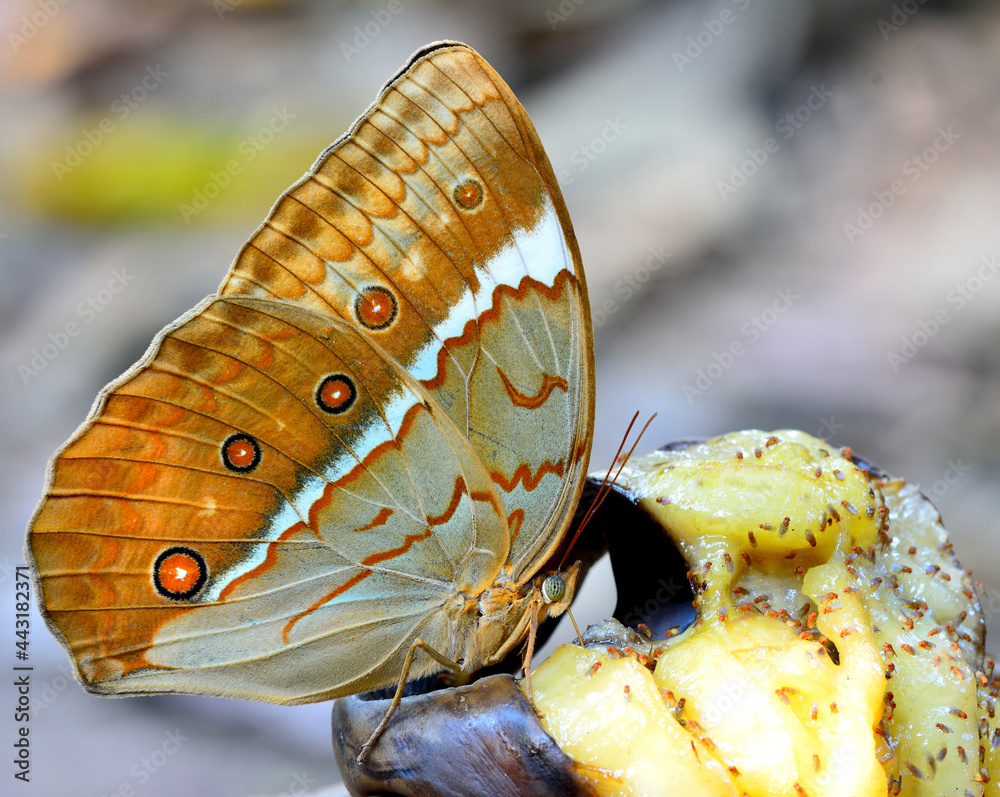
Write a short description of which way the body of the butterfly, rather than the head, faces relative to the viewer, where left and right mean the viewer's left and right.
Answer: facing to the right of the viewer
